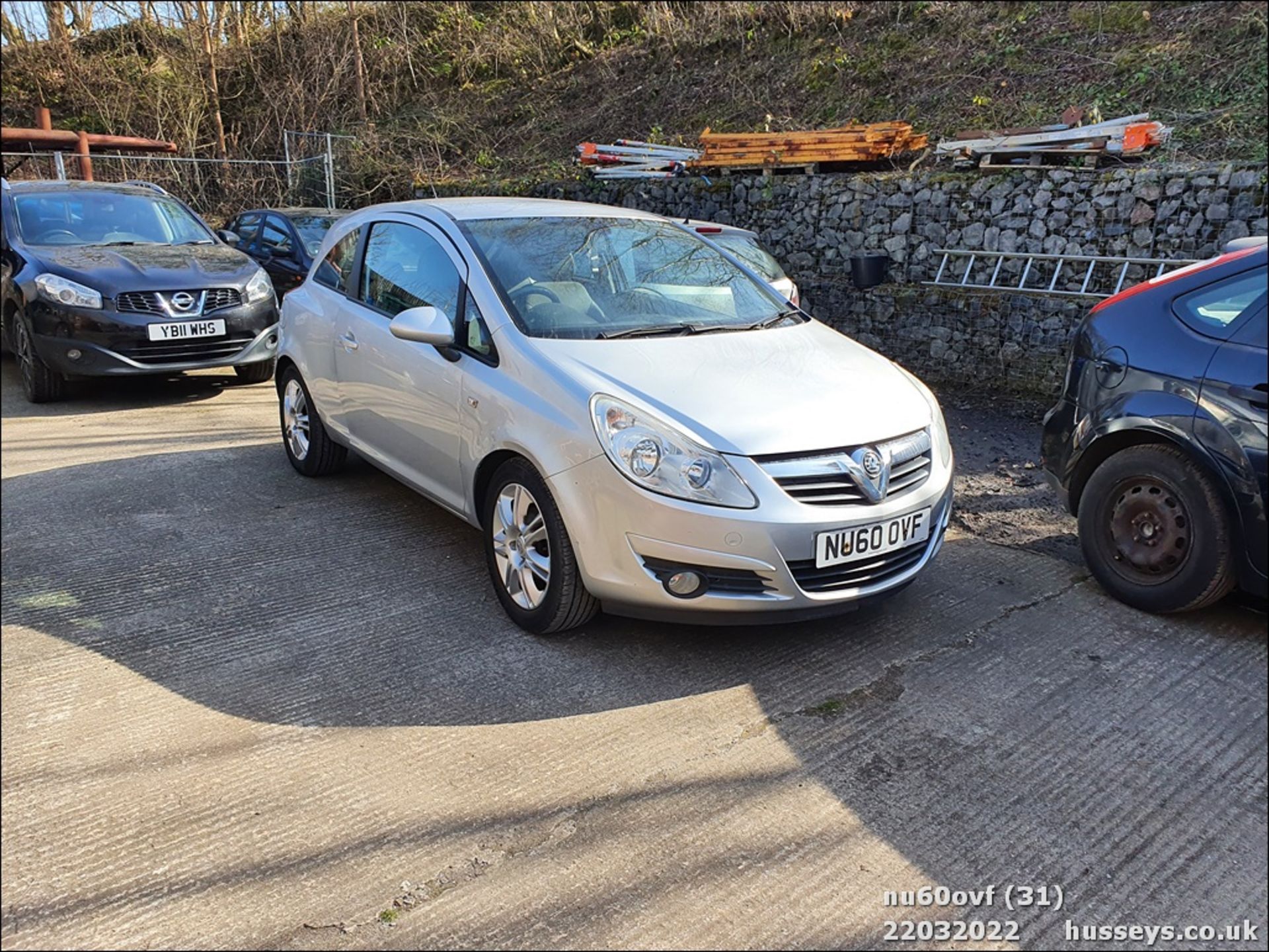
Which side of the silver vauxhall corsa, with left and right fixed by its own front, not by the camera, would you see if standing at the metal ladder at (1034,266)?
left

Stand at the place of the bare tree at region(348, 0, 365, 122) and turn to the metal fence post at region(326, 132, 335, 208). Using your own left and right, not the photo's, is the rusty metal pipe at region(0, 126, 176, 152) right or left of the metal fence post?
right

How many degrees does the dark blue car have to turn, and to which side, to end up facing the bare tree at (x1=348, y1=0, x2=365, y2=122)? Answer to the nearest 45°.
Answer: approximately 180°

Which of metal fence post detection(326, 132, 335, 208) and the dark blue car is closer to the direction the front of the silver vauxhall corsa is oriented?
the dark blue car

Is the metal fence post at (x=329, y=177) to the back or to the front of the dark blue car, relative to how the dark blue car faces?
to the back

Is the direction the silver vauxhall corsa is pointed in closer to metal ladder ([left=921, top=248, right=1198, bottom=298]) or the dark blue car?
the dark blue car

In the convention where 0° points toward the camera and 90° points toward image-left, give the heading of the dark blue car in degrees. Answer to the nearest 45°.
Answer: approximately 315°

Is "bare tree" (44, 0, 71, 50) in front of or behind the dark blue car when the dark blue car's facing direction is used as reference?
behind

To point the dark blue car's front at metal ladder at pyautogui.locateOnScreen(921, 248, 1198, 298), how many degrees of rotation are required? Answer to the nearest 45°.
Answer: approximately 135° to its left

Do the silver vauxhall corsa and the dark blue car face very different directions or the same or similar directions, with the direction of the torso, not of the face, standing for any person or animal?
same or similar directions

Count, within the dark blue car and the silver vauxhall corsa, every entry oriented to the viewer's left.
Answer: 0

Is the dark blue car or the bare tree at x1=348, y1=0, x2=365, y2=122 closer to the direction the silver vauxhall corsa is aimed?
the dark blue car
